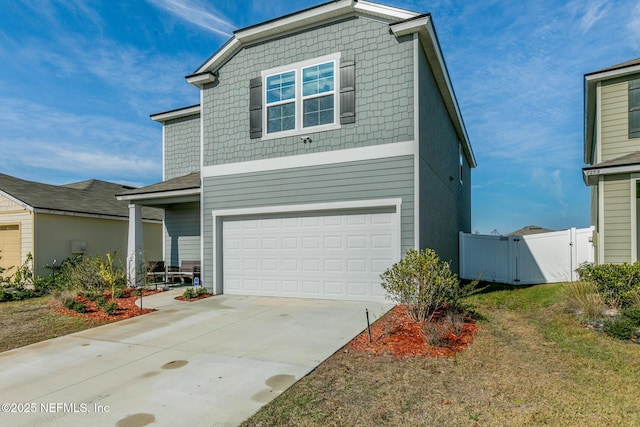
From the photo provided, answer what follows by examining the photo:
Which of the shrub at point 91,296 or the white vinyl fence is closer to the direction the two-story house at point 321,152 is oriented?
the shrub

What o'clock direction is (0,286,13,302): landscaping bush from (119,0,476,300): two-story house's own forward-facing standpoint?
The landscaping bush is roughly at 2 o'clock from the two-story house.

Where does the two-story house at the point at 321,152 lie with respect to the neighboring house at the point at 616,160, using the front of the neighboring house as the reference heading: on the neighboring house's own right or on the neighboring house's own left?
on the neighboring house's own right

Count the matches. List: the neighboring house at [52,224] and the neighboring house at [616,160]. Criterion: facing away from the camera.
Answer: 0

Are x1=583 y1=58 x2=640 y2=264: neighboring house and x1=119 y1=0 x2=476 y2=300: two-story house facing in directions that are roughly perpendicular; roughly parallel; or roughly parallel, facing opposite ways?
roughly parallel

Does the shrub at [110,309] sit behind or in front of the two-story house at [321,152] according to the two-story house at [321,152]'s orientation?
in front

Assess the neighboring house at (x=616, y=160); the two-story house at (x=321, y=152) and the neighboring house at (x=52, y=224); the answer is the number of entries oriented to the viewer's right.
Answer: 0

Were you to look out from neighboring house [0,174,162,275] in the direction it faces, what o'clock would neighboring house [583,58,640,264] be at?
neighboring house [583,58,640,264] is roughly at 9 o'clock from neighboring house [0,174,162,275].

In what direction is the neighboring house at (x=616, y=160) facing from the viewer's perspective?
toward the camera

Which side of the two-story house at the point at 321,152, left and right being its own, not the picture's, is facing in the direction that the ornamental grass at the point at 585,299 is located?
left

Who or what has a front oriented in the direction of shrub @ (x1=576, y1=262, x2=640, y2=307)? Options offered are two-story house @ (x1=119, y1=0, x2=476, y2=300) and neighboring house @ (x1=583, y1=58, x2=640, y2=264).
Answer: the neighboring house

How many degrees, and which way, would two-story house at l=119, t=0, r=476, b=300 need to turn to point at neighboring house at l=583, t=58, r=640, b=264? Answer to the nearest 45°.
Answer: approximately 135° to its left
